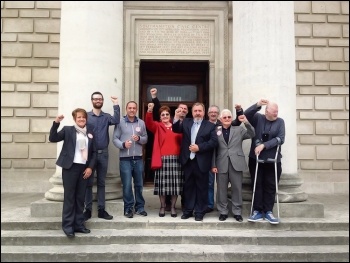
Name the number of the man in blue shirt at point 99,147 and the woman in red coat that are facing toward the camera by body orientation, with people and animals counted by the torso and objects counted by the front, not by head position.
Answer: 2

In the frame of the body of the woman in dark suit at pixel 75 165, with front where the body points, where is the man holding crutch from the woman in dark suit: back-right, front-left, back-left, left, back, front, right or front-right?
front-left

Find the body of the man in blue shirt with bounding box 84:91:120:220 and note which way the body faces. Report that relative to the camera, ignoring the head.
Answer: toward the camera

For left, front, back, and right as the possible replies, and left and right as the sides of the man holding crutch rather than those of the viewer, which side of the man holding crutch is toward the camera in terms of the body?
front

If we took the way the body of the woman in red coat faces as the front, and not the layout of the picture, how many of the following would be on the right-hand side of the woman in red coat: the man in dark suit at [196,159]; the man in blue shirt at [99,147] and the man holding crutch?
1

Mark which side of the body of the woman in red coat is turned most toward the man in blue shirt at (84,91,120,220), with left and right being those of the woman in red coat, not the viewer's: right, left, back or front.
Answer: right

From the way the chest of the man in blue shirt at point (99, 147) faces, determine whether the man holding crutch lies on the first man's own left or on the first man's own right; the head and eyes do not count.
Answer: on the first man's own left

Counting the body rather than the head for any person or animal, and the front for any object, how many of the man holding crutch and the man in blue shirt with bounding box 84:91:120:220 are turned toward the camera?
2

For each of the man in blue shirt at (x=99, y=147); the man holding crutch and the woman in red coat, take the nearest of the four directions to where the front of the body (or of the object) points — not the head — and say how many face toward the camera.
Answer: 3

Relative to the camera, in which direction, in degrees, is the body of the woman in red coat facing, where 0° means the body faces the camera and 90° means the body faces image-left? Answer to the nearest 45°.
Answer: approximately 0°

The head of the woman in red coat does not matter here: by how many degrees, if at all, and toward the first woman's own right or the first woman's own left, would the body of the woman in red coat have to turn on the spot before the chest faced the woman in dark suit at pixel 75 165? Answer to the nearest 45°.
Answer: approximately 45° to the first woman's own right

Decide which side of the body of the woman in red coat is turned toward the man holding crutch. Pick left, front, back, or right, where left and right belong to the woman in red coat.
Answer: left
